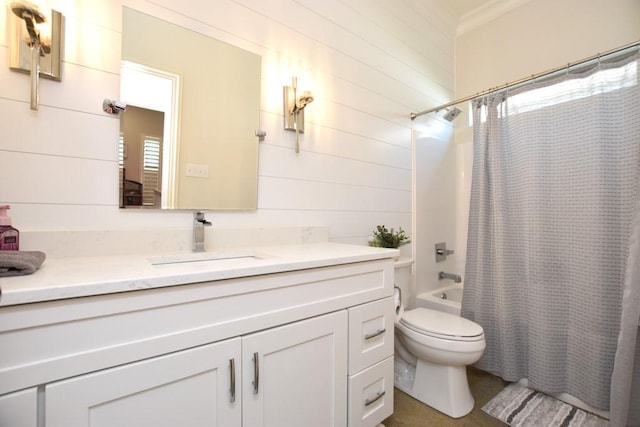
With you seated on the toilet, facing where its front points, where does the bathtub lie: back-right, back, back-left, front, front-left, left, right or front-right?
back-left

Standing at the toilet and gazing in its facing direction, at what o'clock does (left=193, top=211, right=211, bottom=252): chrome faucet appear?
The chrome faucet is roughly at 3 o'clock from the toilet.

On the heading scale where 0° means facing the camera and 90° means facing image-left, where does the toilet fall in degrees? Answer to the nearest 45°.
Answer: approximately 315°

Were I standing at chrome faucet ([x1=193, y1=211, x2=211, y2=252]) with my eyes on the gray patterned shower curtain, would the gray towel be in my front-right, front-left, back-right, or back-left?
back-right

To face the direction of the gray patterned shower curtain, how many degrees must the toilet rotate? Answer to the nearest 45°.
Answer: approximately 90° to its left

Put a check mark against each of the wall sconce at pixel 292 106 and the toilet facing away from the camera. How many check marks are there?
0

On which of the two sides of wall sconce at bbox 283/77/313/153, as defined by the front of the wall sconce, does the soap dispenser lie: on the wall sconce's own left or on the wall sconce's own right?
on the wall sconce's own right

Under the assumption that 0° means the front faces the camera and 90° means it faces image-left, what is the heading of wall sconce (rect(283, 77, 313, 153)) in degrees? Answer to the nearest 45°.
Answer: approximately 315°

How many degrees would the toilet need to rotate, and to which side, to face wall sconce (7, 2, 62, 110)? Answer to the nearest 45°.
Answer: approximately 90° to its right
